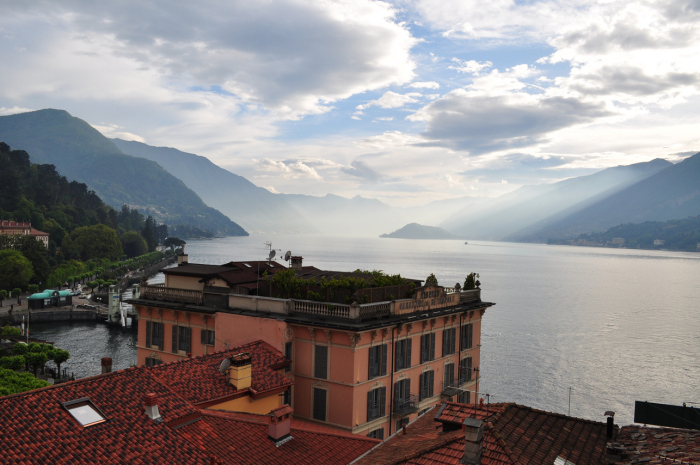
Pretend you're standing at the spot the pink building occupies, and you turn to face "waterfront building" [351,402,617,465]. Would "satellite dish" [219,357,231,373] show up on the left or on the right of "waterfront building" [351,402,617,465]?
right

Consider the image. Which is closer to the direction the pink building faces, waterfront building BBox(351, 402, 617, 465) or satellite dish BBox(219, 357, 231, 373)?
the waterfront building

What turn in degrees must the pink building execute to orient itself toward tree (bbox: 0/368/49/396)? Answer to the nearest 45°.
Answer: approximately 180°

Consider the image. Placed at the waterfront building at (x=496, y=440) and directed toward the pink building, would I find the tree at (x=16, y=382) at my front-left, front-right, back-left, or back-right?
front-left

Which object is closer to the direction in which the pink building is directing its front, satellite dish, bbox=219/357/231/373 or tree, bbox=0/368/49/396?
the satellite dish

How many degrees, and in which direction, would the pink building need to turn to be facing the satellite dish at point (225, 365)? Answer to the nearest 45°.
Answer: approximately 90° to its right

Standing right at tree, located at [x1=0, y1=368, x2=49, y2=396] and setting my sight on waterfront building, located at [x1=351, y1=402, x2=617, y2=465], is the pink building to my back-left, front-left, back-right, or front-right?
front-left

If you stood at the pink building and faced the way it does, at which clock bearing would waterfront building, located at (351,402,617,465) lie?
The waterfront building is roughly at 1 o'clock from the pink building.

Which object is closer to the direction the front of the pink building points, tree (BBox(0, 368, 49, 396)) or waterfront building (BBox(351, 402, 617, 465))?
the waterfront building

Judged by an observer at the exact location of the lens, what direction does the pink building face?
facing the viewer and to the right of the viewer
